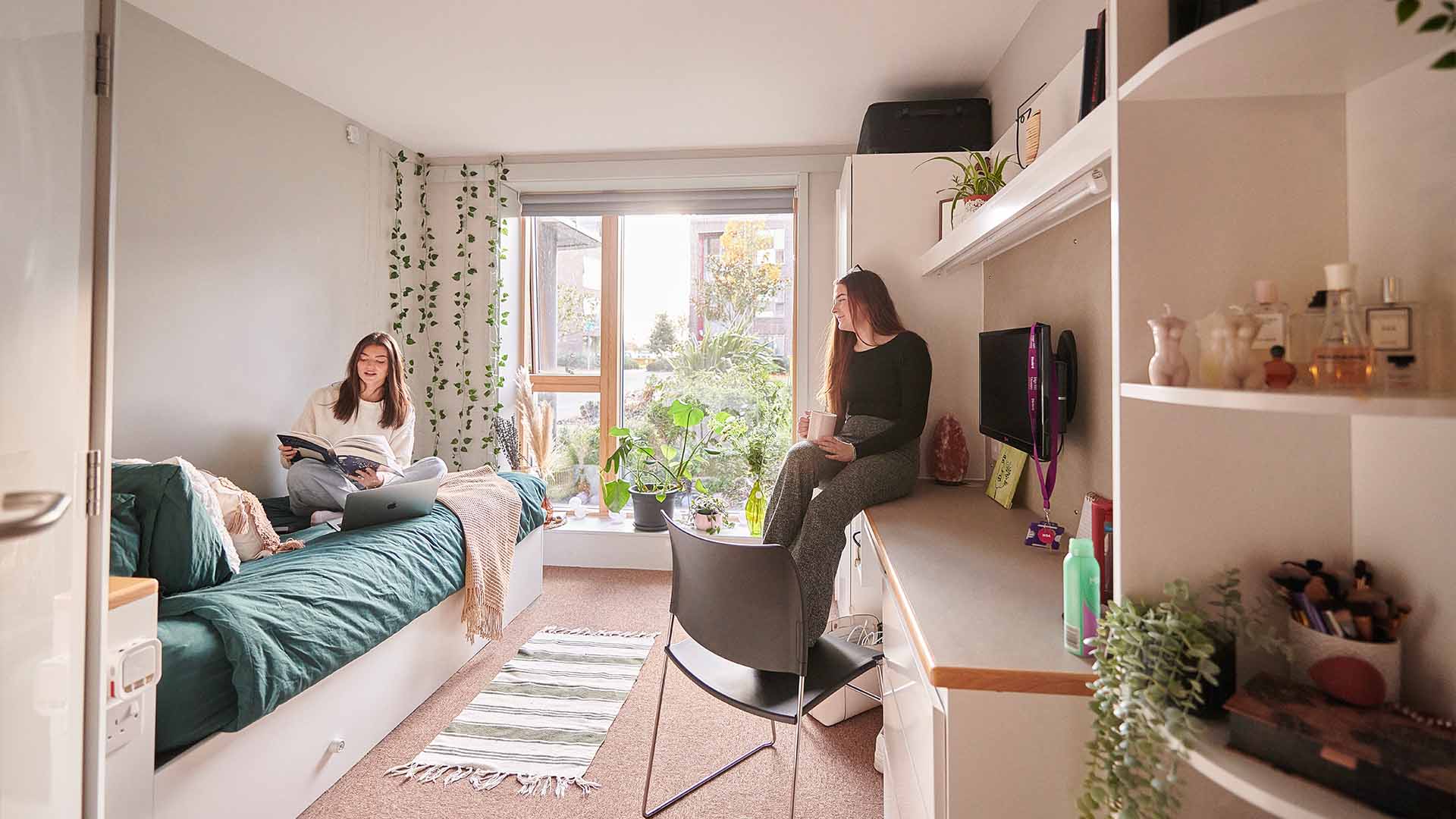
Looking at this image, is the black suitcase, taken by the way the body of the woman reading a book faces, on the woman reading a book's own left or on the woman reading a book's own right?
on the woman reading a book's own left

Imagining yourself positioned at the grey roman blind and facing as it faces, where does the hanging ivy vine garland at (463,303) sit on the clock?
The hanging ivy vine garland is roughly at 3 o'clock from the grey roman blind.

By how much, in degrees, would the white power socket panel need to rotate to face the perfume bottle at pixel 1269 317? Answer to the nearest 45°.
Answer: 0° — it already faces it

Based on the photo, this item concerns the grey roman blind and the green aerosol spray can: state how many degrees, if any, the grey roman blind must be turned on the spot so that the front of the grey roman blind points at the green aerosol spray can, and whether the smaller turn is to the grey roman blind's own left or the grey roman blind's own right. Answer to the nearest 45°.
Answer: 0° — it already faces it

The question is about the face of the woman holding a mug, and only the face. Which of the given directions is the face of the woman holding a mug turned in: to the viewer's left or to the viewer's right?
to the viewer's left

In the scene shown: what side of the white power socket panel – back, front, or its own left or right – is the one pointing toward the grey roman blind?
left
